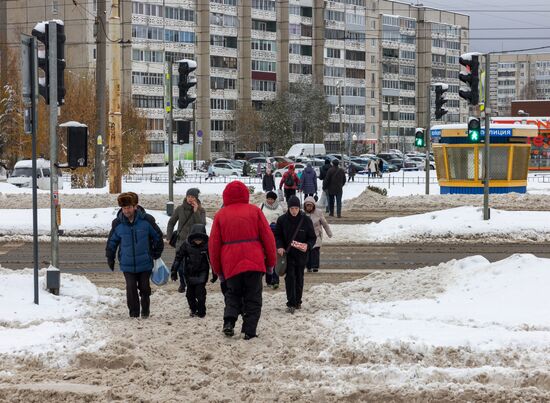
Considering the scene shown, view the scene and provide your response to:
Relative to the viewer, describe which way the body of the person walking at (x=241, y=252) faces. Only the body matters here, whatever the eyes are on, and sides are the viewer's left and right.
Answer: facing away from the viewer

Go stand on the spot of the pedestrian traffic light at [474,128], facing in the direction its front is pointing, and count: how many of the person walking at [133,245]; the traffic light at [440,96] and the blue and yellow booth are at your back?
2

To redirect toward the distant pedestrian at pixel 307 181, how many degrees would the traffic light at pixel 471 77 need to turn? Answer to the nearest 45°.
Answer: approximately 45° to its right

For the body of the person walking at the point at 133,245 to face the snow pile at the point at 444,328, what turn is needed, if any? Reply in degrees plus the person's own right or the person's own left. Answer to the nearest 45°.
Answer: approximately 45° to the person's own left

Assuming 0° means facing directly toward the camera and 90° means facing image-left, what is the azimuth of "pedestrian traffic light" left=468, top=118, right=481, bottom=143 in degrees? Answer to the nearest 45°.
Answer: approximately 0°

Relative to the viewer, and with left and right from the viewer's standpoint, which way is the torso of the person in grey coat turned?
facing the viewer

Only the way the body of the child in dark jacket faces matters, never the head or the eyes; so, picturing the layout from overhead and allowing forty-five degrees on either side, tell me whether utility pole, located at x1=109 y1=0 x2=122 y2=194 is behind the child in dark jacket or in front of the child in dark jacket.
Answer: behind

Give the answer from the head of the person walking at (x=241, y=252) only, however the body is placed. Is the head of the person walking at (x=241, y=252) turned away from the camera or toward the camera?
away from the camera

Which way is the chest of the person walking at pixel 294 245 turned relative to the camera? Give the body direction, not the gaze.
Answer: toward the camera
